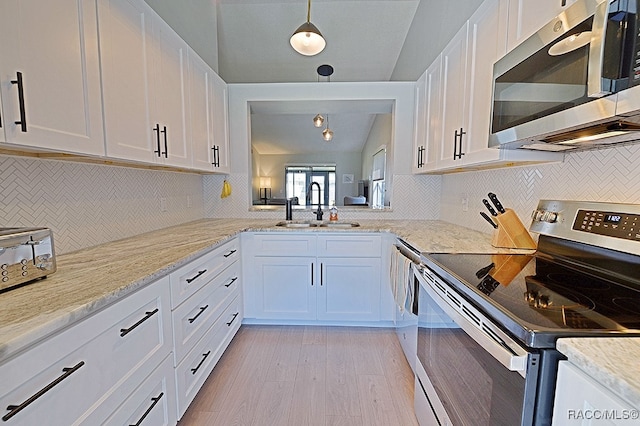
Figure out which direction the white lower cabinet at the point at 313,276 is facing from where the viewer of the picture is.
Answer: facing the viewer

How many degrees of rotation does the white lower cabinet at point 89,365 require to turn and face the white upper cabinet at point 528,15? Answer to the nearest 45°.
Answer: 0° — it already faces it

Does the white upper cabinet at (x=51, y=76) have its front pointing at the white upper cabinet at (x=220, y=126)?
no

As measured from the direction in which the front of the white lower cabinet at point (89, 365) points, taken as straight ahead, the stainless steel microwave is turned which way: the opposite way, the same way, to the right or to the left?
the opposite way

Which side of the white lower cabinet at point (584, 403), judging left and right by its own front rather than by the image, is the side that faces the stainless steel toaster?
front

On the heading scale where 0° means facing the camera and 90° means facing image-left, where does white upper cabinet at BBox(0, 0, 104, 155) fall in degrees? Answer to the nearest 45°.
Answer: approximately 315°

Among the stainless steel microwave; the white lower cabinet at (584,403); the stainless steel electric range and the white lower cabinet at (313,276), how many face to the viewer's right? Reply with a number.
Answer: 0

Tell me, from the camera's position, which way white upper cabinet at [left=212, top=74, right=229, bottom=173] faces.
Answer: facing to the right of the viewer

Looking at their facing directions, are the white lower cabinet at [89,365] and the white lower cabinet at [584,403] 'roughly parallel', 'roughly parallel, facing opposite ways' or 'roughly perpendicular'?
roughly parallel, facing opposite ways

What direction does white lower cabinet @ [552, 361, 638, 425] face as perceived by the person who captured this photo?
facing the viewer and to the left of the viewer

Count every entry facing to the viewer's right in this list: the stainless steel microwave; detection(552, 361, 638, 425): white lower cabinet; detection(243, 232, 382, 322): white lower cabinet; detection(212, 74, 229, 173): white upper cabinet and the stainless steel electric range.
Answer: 1

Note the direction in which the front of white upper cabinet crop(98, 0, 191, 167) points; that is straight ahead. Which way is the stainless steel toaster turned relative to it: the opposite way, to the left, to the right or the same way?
the same way

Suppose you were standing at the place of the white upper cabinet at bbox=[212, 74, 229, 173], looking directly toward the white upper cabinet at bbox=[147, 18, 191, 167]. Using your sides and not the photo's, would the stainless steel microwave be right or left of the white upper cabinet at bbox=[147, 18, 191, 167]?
left

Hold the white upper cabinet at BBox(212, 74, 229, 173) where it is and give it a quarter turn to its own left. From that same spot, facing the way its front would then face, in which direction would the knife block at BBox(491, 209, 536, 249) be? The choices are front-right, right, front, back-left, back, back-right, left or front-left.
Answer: back-right

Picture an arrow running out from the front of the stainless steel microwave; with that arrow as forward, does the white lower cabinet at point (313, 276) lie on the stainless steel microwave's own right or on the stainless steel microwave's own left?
on the stainless steel microwave's own right

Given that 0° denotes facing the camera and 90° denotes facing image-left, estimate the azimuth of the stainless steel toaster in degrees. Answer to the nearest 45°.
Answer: approximately 315°

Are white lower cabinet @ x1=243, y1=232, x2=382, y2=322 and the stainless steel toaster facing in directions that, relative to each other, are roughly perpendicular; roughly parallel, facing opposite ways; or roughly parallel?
roughly perpendicular

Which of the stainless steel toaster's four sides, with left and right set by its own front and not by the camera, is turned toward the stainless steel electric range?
front

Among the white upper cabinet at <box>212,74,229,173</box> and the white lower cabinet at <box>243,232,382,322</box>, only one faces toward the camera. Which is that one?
the white lower cabinet
